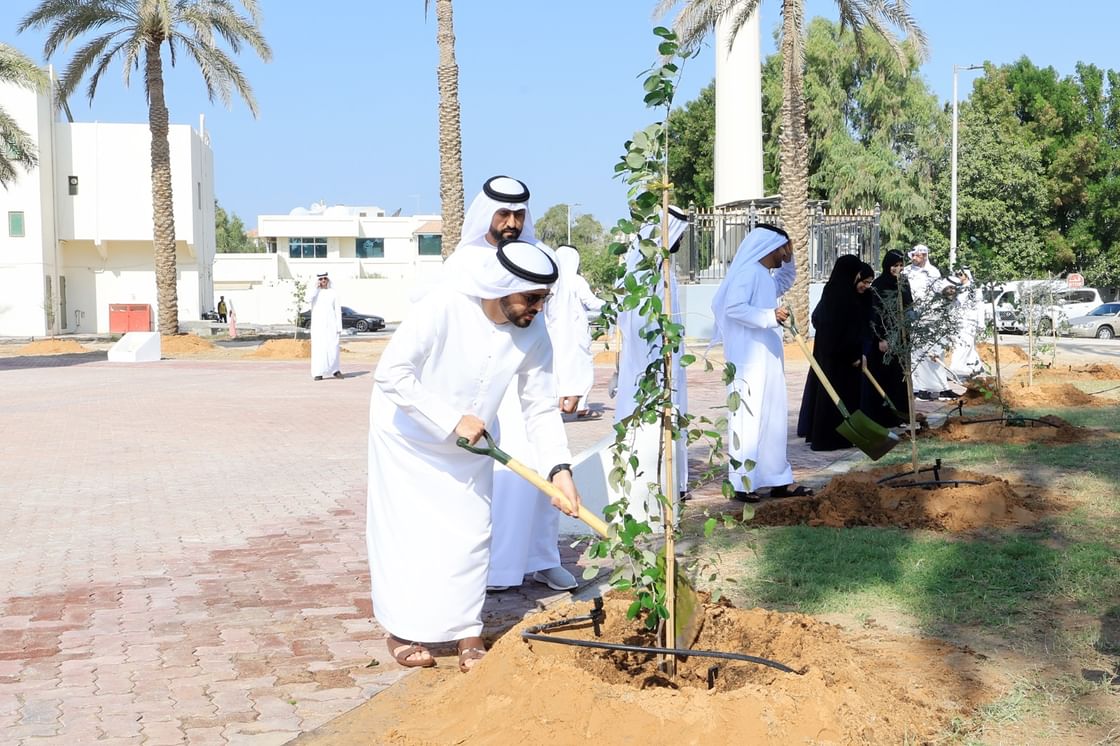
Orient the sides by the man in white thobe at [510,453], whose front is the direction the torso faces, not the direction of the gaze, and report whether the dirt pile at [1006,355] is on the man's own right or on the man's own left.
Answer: on the man's own left

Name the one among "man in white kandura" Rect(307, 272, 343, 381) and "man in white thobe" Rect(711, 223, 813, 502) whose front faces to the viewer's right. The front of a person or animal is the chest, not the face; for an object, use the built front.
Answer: the man in white thobe

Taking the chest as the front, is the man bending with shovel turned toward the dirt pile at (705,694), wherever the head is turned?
yes

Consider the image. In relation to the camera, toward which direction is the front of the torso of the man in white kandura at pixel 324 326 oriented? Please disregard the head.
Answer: toward the camera

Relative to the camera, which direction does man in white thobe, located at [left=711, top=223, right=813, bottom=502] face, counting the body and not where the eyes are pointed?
to the viewer's right

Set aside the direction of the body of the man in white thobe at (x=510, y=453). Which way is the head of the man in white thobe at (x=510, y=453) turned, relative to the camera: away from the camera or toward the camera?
toward the camera

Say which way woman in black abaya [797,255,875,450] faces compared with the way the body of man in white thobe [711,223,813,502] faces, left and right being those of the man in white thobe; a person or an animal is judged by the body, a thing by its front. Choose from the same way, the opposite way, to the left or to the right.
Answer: the same way

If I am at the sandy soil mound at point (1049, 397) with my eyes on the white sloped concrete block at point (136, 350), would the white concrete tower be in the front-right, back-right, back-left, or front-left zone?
front-right

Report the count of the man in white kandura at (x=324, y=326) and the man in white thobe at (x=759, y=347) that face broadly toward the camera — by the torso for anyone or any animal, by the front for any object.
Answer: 1

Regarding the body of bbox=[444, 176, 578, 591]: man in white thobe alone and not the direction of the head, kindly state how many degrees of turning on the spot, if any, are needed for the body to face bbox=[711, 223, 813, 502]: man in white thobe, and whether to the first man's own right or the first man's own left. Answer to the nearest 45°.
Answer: approximately 90° to the first man's own left

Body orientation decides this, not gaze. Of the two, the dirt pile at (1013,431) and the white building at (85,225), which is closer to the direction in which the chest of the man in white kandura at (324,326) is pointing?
the dirt pile

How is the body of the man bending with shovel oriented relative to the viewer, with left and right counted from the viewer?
facing the viewer and to the right of the viewer

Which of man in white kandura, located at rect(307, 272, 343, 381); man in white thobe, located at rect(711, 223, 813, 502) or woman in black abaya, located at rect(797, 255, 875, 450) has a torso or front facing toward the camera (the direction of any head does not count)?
the man in white kandura
